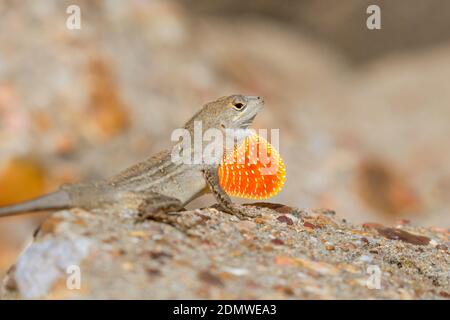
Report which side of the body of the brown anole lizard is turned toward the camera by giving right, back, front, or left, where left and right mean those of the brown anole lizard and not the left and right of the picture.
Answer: right
